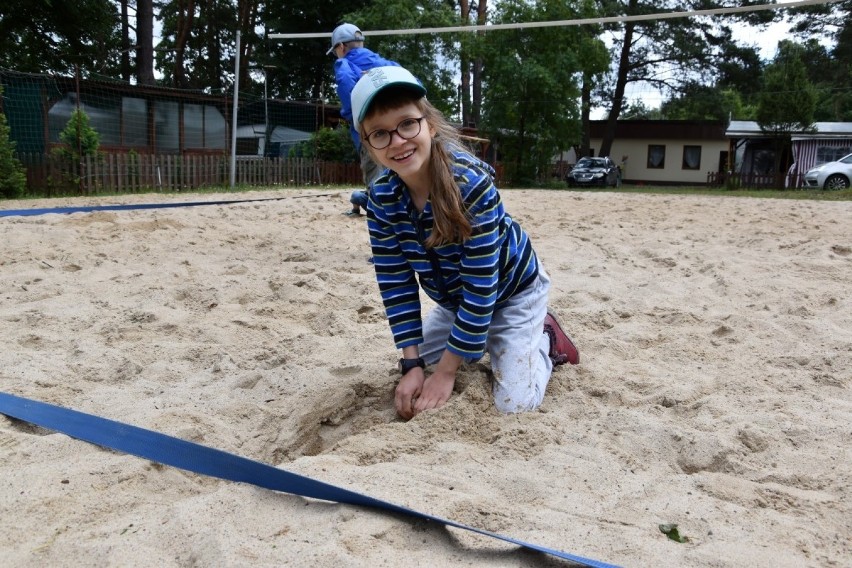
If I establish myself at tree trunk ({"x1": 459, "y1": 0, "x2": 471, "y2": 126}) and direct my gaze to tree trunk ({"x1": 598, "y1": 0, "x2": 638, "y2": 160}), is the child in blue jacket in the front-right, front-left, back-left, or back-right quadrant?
back-right

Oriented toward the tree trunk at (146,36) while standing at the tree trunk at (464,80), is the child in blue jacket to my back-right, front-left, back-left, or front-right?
front-left

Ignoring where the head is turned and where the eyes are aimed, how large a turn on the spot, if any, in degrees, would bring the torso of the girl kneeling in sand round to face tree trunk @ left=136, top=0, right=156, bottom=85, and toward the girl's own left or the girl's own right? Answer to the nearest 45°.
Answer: approximately 90° to the girl's own right

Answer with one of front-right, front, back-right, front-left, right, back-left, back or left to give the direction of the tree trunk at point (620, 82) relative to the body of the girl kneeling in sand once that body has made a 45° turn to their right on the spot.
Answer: right

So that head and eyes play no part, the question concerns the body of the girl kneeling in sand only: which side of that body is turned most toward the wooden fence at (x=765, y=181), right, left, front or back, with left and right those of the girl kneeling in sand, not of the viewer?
back

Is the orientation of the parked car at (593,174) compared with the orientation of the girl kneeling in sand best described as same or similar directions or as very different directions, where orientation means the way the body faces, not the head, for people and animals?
same or similar directions

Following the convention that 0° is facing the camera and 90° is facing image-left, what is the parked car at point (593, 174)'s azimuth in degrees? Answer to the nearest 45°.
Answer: approximately 45°

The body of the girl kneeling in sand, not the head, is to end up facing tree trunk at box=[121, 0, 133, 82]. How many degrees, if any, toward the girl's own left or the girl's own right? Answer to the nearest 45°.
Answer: approximately 90° to the girl's own right

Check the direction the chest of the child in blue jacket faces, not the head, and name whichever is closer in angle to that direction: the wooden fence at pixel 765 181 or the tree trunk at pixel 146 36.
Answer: the tree trunk

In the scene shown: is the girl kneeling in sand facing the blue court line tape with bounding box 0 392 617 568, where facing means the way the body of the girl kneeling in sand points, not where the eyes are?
yes

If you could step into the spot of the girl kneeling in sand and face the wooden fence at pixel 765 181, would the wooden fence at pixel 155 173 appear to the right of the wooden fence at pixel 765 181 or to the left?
left

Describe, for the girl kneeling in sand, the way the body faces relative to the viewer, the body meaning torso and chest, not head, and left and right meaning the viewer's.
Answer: facing the viewer and to the left of the viewer

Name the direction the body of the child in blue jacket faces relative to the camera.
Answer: to the viewer's left
